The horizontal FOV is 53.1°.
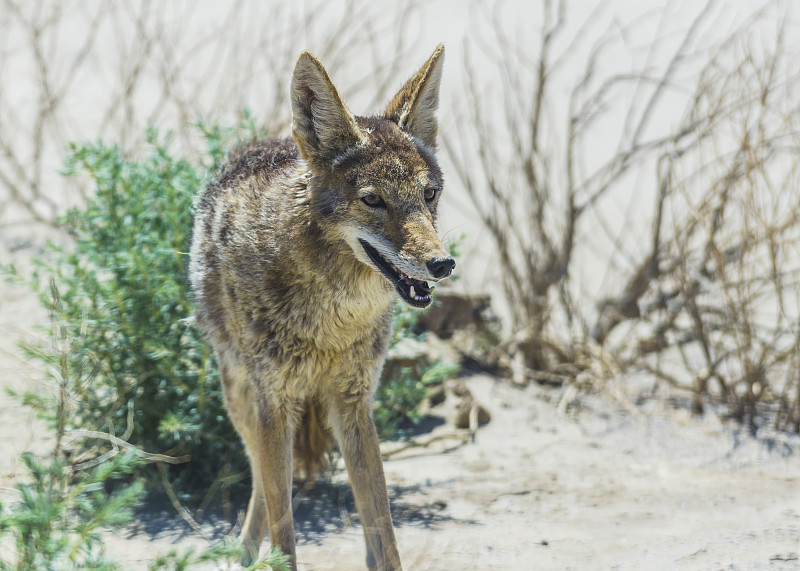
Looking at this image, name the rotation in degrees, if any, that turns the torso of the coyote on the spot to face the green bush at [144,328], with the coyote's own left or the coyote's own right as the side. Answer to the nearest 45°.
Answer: approximately 180°

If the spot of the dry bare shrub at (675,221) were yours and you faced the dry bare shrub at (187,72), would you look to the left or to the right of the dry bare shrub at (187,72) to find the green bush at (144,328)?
left

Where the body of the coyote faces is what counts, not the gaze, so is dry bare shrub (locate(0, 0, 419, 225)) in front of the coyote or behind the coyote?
behind

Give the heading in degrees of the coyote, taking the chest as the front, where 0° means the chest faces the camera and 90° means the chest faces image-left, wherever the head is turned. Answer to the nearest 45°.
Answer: approximately 315°

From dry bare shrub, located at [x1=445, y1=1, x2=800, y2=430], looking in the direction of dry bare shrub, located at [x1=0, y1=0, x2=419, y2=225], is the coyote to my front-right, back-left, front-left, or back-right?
front-left

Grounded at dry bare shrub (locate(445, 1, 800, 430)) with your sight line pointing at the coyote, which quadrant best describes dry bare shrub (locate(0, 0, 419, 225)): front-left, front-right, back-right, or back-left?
front-right
